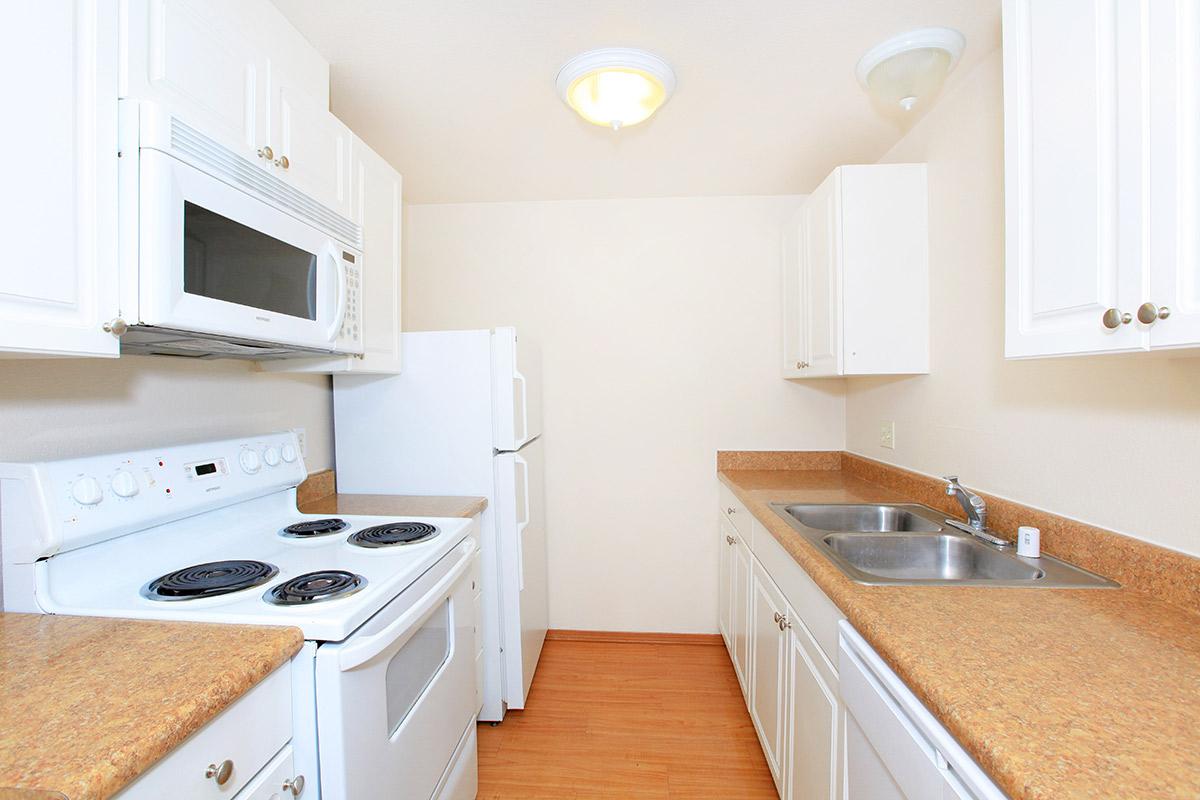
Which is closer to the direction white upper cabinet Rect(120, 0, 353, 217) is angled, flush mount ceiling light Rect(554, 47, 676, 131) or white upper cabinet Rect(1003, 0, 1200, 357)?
the white upper cabinet

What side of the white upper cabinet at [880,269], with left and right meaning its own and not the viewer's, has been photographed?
left

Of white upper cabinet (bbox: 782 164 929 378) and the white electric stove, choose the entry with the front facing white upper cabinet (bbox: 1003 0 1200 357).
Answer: the white electric stove

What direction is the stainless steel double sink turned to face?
to the viewer's left

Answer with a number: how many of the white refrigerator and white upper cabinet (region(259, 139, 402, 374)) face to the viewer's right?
2

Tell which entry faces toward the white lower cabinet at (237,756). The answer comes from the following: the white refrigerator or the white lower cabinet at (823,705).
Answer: the white lower cabinet at (823,705)

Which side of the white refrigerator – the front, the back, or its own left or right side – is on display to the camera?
right

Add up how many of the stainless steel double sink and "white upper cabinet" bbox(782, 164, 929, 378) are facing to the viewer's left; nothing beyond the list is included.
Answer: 2

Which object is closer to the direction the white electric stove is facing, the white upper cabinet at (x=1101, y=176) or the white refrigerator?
the white upper cabinet

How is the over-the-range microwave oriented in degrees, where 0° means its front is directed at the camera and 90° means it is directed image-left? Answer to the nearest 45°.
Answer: approximately 315°

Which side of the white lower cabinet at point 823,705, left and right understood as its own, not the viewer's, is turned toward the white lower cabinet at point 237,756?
front
